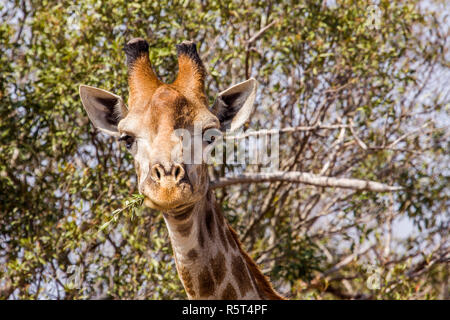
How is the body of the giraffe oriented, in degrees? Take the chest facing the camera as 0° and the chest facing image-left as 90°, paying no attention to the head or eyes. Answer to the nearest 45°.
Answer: approximately 0°

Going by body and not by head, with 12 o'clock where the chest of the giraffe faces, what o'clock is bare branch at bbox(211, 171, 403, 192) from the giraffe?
The bare branch is roughly at 7 o'clock from the giraffe.
